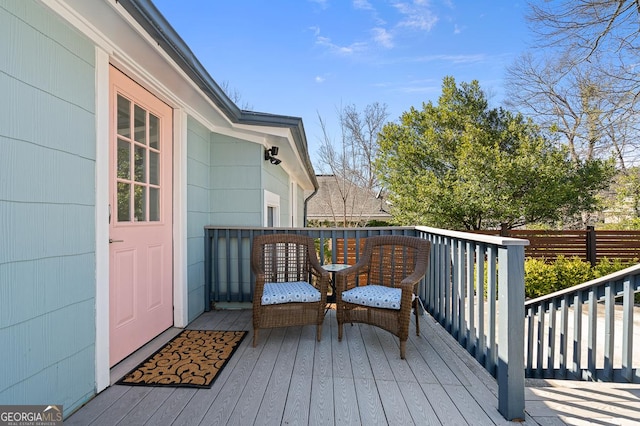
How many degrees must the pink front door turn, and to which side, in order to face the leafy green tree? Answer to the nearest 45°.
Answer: approximately 45° to its left

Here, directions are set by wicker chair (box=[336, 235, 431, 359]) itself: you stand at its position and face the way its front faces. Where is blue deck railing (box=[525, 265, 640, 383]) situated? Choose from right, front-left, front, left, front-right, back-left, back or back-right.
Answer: back-left

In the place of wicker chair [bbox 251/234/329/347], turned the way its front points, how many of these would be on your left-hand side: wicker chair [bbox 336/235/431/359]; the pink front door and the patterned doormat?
1

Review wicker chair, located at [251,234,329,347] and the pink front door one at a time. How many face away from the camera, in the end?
0

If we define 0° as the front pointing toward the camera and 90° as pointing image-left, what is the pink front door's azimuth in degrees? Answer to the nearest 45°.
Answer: approximately 315°

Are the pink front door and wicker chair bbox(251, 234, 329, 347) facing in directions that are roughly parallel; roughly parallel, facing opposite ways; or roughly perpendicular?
roughly perpendicular

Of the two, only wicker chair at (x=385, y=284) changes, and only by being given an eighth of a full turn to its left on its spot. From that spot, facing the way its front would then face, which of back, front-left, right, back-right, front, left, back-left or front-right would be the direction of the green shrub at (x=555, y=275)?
back-left

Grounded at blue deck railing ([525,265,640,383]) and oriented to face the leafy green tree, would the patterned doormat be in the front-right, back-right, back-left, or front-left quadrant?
back-left

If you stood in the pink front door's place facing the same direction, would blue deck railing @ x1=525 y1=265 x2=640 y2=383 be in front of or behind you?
in front

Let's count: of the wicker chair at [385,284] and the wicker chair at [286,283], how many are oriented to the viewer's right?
0

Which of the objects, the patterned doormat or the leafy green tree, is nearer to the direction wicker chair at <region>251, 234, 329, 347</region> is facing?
the patterned doormat

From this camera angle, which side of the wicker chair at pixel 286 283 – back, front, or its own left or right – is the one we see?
front

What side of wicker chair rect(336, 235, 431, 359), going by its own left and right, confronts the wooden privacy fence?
back

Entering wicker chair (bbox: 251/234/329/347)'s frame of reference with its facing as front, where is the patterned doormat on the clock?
The patterned doormat is roughly at 2 o'clock from the wicker chair.

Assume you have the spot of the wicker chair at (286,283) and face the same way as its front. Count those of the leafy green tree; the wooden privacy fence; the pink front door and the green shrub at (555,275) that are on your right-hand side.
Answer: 1

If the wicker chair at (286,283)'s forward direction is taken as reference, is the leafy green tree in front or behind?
behind

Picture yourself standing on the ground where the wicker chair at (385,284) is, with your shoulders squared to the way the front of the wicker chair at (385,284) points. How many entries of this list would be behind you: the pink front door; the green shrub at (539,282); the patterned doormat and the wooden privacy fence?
2
